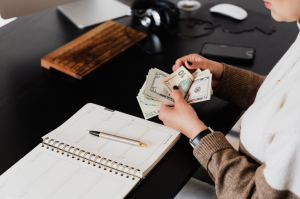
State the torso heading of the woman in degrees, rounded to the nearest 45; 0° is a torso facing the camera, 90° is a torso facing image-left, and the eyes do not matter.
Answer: approximately 90°

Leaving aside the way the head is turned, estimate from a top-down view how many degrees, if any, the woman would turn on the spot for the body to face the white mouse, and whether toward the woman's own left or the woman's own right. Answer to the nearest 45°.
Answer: approximately 90° to the woman's own right

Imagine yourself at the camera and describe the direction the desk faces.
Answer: facing the viewer and to the right of the viewer

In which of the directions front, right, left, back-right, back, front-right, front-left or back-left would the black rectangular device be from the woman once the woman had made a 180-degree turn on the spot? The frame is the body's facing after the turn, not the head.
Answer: left
